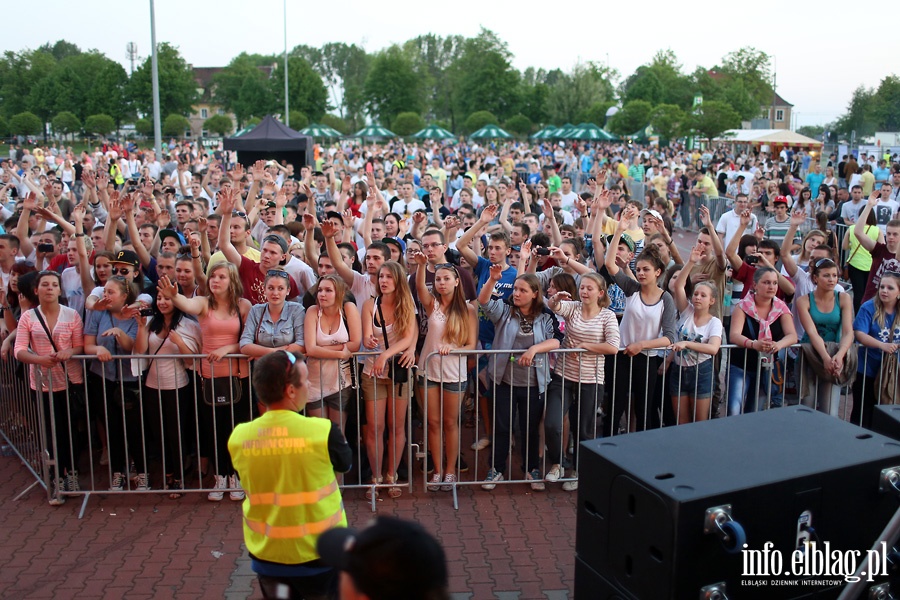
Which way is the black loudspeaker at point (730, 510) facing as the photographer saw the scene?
facing away from the viewer and to the left of the viewer

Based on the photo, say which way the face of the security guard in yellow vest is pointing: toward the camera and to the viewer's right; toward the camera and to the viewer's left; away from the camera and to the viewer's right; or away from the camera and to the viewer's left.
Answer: away from the camera and to the viewer's right

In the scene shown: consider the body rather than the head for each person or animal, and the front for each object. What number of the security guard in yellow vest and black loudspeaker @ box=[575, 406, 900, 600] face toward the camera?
0

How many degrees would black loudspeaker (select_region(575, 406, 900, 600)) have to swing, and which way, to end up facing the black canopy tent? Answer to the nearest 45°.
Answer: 0° — it already faces it

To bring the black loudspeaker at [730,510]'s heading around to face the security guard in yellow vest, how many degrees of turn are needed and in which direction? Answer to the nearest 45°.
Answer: approximately 45° to its left

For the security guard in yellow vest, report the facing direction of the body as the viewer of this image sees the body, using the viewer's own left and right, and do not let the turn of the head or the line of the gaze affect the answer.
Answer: facing away from the viewer and to the right of the viewer

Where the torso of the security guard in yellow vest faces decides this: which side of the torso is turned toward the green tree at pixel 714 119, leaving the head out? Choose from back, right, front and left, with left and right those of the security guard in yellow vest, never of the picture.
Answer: front

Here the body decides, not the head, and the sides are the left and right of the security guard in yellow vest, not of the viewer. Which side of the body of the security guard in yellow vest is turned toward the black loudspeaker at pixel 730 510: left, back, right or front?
right

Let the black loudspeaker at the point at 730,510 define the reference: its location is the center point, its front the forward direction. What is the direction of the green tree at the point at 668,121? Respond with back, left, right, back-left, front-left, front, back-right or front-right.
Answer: front-right
